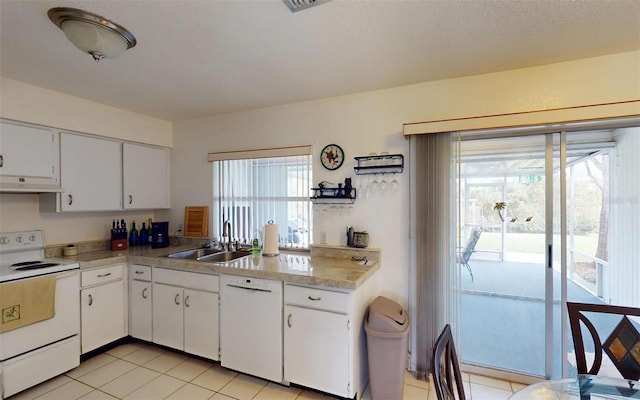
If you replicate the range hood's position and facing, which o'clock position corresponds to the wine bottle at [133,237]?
The wine bottle is roughly at 8 o'clock from the range hood.

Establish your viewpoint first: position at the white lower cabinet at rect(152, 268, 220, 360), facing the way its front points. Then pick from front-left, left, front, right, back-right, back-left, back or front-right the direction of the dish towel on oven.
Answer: front-right

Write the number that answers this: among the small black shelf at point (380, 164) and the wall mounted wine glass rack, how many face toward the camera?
2

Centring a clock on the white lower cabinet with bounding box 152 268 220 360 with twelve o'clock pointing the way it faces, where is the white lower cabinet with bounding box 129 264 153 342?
the white lower cabinet with bounding box 129 264 153 342 is roughly at 3 o'clock from the white lower cabinet with bounding box 152 268 220 360.

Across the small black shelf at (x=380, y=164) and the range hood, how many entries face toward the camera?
2

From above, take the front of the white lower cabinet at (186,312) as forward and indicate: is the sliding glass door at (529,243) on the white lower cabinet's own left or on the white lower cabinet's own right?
on the white lower cabinet's own left

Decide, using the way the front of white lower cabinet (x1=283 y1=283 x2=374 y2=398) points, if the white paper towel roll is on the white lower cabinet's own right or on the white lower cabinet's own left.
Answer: on the white lower cabinet's own right

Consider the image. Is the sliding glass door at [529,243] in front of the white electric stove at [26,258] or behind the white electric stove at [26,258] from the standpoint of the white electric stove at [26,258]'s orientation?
in front
